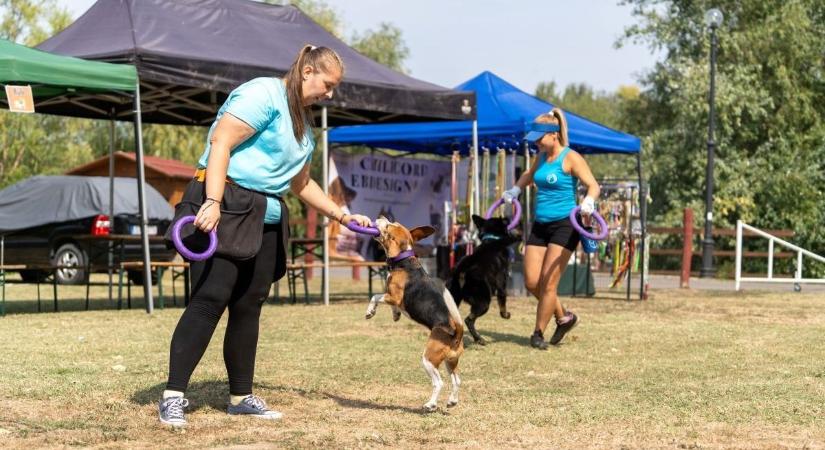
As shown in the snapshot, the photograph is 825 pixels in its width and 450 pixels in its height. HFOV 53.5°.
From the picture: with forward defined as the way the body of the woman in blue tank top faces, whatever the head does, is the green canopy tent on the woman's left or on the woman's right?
on the woman's right

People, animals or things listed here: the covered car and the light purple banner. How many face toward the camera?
1

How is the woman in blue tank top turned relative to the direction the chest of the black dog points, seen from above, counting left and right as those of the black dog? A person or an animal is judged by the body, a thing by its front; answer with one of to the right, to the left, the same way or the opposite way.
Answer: the opposite way

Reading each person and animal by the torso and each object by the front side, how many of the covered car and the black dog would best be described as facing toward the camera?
0

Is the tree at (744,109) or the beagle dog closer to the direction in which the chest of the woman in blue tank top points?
the beagle dog

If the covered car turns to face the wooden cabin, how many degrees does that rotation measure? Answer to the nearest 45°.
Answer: approximately 45° to its right

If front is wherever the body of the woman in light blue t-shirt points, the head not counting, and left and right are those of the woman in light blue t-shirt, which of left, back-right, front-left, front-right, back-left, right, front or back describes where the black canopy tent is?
back-left

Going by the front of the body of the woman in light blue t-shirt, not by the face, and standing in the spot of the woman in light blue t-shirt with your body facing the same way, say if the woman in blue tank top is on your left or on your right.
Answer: on your left

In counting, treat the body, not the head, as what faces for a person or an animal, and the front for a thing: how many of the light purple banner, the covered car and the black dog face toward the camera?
1

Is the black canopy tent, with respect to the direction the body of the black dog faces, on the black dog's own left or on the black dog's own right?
on the black dog's own left

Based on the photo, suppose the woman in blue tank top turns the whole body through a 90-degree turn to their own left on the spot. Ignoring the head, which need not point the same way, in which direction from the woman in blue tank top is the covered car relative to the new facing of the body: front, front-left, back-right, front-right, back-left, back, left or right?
back

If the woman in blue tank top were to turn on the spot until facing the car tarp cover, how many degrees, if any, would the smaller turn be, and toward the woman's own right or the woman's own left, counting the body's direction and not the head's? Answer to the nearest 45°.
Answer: approximately 90° to the woman's own right

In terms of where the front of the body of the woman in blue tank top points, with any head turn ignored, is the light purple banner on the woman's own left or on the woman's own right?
on the woman's own right

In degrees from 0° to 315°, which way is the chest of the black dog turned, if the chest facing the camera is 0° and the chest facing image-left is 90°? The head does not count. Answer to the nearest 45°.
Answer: approximately 225°

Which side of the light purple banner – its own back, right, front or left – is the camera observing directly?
front

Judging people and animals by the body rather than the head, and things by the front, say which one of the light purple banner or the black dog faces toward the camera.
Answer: the light purple banner

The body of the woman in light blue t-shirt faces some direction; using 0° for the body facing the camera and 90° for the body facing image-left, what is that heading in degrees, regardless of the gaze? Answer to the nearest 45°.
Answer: approximately 315°

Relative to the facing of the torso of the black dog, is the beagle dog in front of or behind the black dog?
behind

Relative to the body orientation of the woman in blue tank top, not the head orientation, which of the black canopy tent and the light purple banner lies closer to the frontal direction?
the black canopy tent

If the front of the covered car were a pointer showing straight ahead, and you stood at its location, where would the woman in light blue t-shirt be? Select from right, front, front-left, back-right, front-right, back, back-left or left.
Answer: back-left
